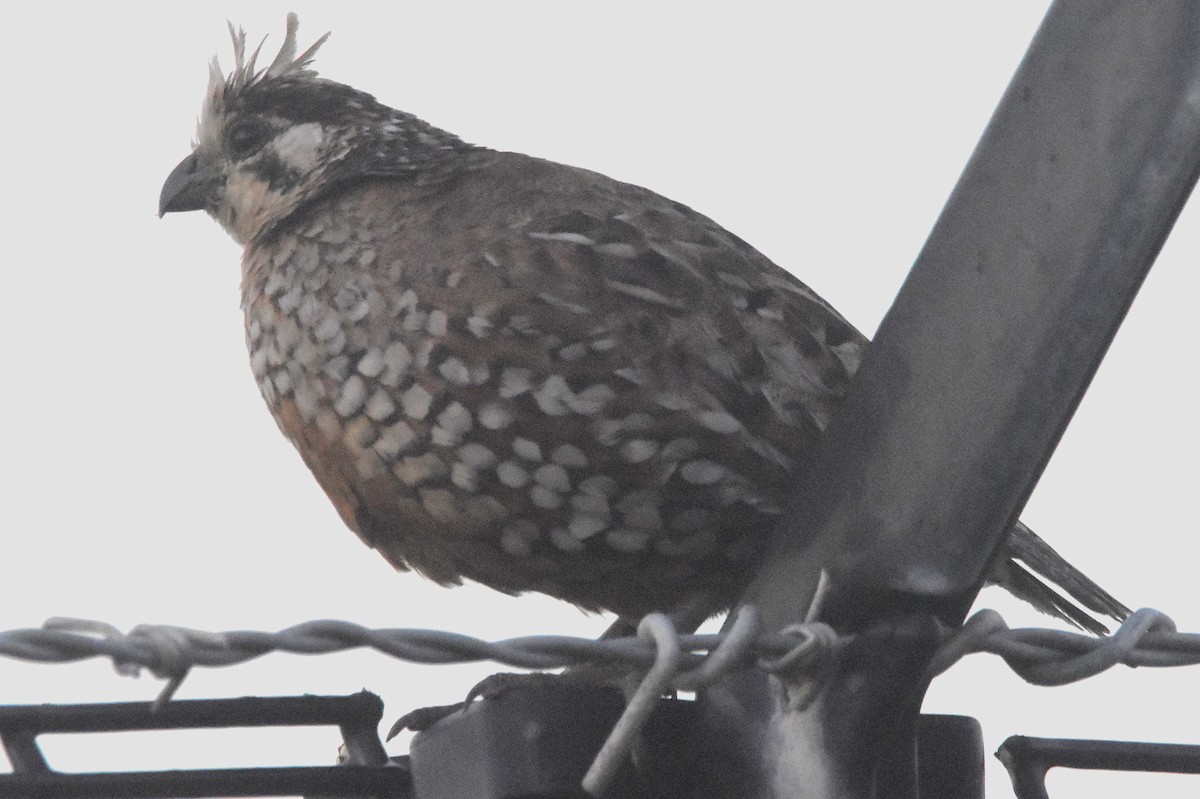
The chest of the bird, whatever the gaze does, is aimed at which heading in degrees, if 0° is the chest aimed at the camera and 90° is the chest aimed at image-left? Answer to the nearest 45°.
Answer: approximately 90°

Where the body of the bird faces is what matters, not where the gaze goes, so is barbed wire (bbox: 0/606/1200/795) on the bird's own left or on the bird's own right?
on the bird's own left
